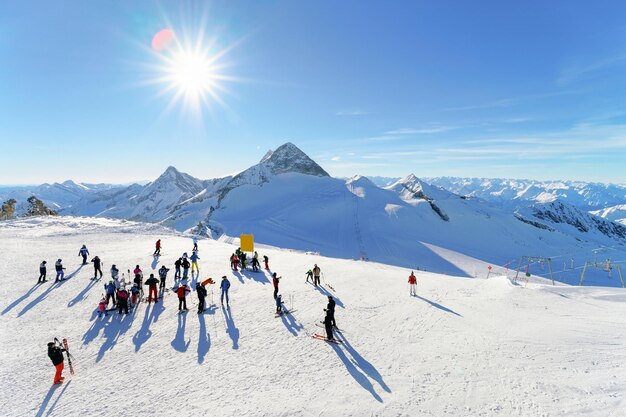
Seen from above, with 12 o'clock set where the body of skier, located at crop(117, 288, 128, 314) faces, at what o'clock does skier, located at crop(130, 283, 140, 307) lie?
skier, located at crop(130, 283, 140, 307) is roughly at 1 o'clock from skier, located at crop(117, 288, 128, 314).

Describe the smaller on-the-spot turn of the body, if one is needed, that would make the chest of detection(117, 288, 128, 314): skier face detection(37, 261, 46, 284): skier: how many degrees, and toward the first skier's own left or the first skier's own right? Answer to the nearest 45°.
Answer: approximately 45° to the first skier's own left

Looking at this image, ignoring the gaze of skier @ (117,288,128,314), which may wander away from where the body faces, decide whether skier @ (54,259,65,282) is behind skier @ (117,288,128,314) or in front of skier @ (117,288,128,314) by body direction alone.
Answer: in front

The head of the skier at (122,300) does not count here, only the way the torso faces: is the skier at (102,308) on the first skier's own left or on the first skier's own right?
on the first skier's own left

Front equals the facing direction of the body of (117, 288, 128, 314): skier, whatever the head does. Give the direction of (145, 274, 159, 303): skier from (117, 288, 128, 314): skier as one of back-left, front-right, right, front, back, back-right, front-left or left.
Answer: front-right

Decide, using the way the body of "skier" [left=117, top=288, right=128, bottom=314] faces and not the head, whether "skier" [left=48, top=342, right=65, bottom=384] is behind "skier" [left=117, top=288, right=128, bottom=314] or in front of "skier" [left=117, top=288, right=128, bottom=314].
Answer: behind

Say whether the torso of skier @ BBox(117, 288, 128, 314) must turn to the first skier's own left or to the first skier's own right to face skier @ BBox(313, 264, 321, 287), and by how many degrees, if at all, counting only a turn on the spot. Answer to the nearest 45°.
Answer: approximately 90° to the first skier's own right

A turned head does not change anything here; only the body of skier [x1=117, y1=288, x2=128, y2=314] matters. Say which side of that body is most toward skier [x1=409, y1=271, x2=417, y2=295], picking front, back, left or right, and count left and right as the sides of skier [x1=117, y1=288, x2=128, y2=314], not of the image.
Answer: right

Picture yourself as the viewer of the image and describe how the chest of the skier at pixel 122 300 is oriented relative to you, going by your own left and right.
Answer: facing away from the viewer

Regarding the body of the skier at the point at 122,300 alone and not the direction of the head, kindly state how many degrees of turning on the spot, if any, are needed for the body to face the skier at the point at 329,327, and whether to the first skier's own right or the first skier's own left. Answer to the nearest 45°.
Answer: approximately 135° to the first skier's own right
